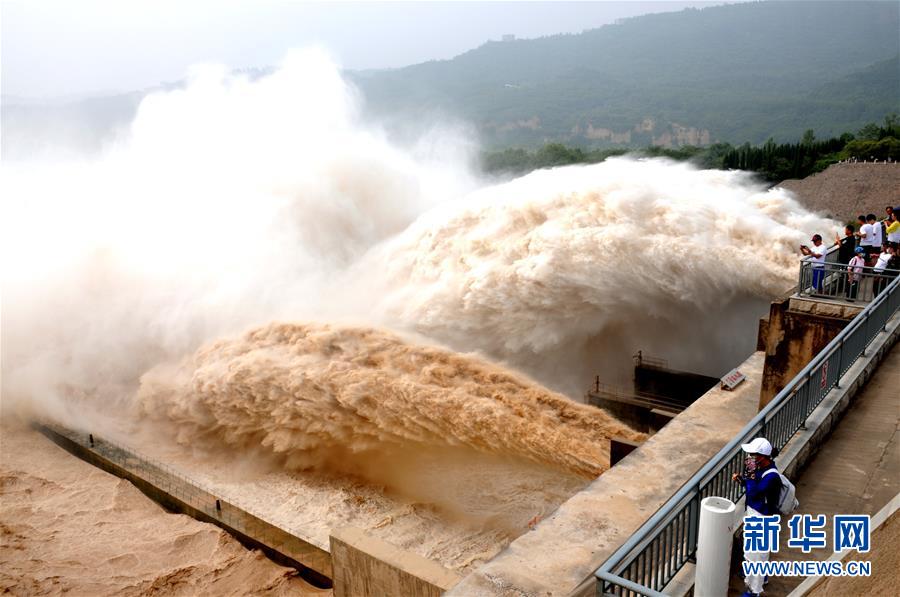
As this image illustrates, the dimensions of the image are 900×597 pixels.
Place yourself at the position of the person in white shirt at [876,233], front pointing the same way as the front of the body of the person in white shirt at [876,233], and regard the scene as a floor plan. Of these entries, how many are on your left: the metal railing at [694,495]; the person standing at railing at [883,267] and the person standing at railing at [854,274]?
3

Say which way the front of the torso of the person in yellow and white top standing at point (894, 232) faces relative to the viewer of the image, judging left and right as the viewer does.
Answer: facing to the left of the viewer

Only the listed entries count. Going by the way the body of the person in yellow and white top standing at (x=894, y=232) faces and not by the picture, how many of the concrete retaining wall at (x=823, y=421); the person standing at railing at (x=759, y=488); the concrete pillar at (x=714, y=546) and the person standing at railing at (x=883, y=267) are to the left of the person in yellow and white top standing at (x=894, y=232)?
4

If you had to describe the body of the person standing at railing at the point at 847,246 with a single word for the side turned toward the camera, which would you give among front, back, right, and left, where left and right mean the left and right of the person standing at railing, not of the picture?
left

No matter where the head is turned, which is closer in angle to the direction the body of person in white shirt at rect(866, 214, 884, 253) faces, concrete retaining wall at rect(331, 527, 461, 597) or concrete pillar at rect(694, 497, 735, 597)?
the concrete retaining wall

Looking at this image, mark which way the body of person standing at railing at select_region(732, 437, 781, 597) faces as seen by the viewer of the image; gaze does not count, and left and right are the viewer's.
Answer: facing to the left of the viewer

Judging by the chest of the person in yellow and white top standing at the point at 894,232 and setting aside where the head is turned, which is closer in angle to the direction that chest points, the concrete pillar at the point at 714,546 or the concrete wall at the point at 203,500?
the concrete wall

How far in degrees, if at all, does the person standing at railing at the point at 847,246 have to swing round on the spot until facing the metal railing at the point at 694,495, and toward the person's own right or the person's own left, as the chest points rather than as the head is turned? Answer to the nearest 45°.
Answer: approximately 90° to the person's own left

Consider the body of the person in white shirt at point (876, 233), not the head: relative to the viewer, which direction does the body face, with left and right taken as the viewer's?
facing to the left of the viewer
